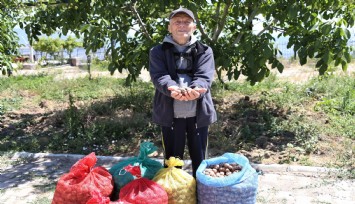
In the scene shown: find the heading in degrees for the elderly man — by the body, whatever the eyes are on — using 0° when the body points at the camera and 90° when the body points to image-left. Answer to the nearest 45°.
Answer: approximately 0°
